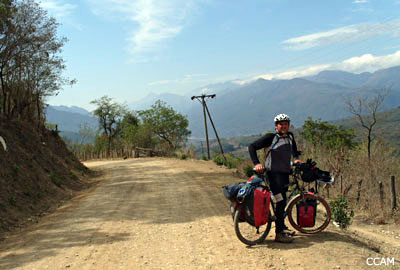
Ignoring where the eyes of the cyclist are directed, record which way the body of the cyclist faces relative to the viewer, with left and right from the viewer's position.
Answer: facing the viewer and to the right of the viewer

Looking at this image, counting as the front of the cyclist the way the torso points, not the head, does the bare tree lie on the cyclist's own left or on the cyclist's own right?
on the cyclist's own left

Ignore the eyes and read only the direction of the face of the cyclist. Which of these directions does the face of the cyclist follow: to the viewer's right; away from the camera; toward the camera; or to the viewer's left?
toward the camera

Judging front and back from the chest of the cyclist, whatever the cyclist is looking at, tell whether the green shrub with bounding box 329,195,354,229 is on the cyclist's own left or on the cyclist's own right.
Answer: on the cyclist's own left
